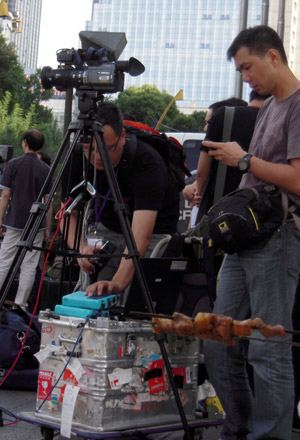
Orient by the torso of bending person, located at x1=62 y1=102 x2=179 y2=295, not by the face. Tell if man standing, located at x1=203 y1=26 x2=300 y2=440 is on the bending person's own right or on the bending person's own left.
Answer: on the bending person's own left

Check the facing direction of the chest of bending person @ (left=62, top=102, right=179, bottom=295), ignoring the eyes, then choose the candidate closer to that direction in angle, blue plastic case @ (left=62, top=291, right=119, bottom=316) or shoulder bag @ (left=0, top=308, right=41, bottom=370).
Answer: the blue plastic case

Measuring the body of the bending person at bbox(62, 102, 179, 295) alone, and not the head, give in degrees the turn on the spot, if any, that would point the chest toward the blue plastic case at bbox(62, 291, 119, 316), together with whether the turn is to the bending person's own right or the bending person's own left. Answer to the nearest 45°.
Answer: approximately 45° to the bending person's own left

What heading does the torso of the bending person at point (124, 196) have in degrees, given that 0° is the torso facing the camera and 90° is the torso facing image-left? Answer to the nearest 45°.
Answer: approximately 45°
